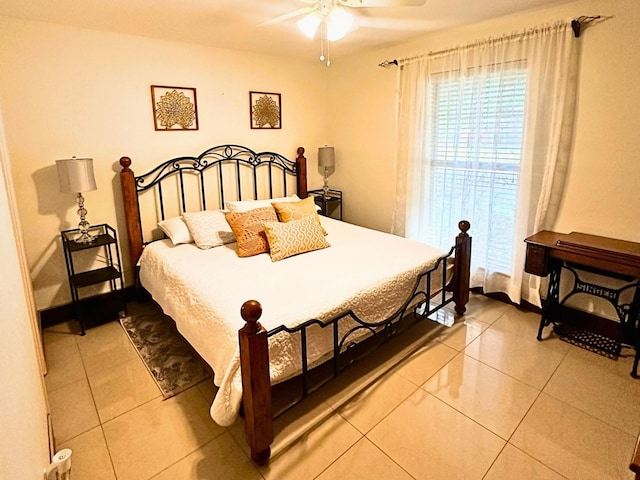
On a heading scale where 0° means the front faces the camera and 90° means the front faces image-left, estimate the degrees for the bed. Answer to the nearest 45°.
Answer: approximately 315°

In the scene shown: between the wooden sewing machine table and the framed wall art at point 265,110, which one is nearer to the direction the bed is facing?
the wooden sewing machine table

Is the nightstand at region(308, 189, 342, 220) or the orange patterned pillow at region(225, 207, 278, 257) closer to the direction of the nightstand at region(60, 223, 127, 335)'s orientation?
the orange patterned pillow

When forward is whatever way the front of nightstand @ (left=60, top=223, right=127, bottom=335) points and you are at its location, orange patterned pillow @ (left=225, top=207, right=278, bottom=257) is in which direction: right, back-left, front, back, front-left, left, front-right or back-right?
front-left

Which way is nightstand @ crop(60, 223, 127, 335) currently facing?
toward the camera

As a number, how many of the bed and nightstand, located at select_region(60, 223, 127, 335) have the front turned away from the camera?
0

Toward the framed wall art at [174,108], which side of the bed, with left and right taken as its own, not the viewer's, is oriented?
back

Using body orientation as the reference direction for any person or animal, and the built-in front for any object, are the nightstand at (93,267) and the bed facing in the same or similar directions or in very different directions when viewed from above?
same or similar directions

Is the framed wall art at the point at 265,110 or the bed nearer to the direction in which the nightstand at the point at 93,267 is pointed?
the bed
